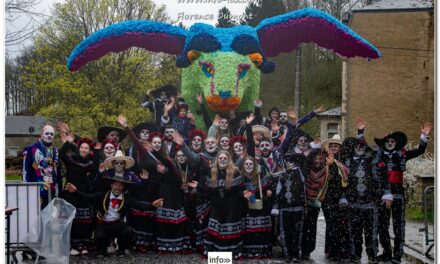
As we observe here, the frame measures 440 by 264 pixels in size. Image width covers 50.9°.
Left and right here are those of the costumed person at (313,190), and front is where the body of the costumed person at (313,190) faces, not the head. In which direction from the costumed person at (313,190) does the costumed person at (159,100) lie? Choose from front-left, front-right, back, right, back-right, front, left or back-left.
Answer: right

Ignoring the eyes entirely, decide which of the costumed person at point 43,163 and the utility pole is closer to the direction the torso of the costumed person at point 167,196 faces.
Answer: the costumed person

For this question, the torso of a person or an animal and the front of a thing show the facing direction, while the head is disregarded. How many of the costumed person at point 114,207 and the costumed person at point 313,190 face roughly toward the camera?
2

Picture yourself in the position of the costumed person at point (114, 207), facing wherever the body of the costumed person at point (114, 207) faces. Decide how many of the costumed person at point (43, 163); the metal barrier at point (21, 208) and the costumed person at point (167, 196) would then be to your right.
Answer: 2

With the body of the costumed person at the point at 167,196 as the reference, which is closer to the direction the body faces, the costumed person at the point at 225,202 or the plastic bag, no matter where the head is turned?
the plastic bag

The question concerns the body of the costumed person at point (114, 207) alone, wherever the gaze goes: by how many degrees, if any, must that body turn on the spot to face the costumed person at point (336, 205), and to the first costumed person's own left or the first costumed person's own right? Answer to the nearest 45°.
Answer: approximately 90° to the first costumed person's own left

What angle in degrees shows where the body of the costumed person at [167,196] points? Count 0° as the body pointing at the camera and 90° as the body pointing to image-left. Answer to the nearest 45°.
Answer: approximately 45°

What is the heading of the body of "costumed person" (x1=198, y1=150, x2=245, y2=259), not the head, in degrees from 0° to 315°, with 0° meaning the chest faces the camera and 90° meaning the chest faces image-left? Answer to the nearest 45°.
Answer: approximately 0°

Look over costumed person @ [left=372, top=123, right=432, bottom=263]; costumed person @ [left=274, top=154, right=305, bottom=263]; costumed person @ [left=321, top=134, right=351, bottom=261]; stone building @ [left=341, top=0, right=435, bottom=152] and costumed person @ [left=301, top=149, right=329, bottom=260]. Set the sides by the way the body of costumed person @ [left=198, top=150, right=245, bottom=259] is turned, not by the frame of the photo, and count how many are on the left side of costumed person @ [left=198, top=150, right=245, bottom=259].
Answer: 5

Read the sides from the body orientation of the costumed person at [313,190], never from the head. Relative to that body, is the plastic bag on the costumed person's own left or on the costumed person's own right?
on the costumed person's own right
